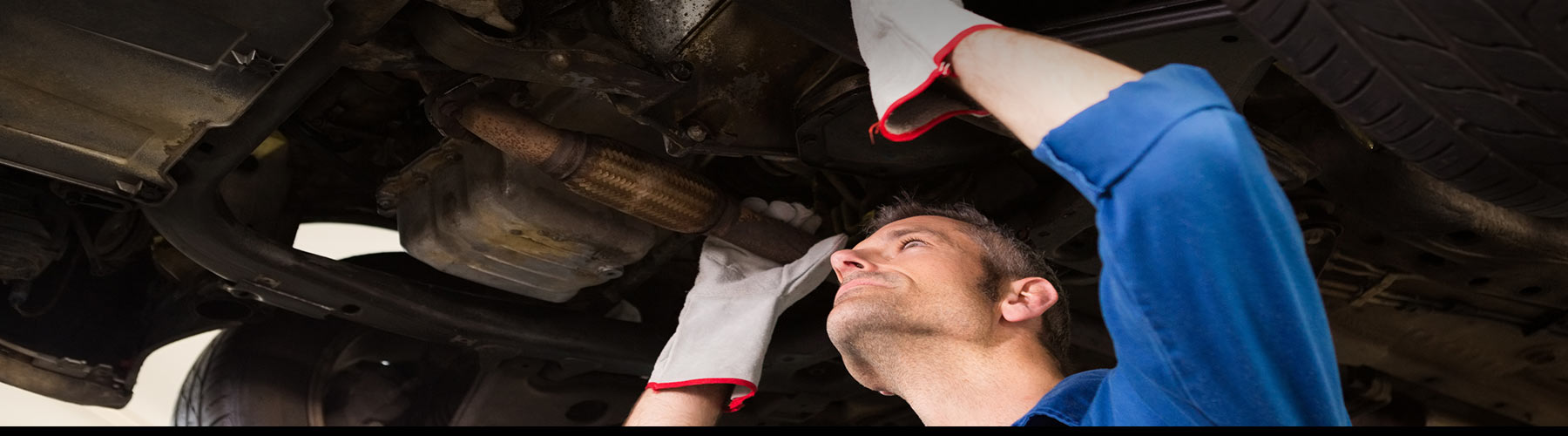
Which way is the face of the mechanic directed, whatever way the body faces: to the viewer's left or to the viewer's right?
to the viewer's left
